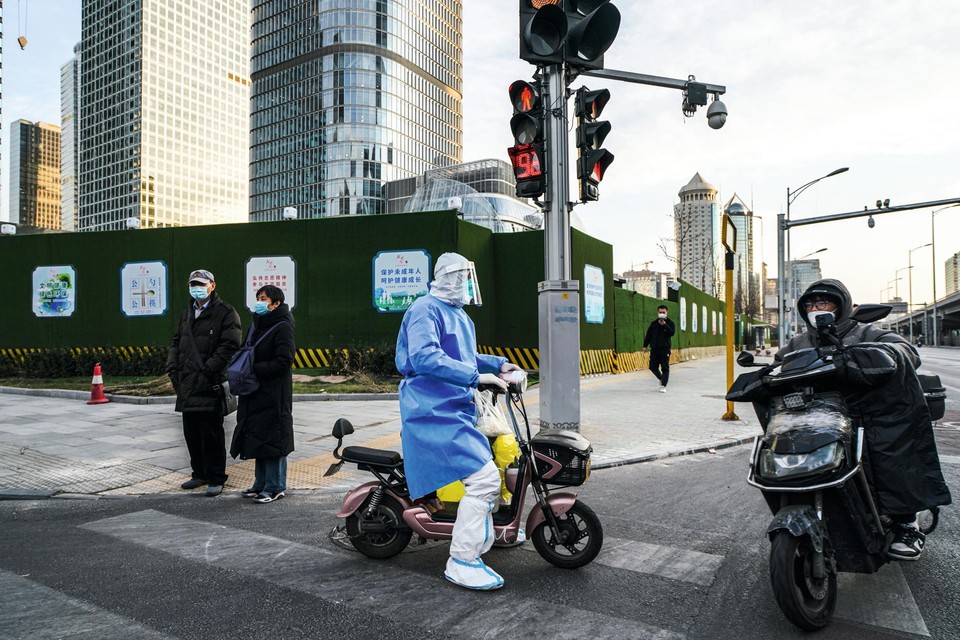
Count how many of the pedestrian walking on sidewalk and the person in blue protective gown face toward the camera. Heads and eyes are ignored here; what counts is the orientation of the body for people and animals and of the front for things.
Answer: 1

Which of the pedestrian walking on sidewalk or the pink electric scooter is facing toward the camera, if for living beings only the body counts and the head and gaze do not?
the pedestrian walking on sidewalk

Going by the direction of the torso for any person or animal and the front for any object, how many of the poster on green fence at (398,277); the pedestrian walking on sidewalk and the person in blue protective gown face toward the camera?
2

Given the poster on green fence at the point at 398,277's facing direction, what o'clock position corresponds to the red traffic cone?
The red traffic cone is roughly at 2 o'clock from the poster on green fence.

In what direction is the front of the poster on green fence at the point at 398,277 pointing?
toward the camera

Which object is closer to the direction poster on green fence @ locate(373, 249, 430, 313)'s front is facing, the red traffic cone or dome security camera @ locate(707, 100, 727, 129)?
the dome security camera

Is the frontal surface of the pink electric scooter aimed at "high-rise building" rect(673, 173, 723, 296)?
no

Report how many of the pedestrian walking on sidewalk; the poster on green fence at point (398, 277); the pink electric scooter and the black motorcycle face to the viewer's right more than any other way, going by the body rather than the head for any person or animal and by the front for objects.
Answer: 1

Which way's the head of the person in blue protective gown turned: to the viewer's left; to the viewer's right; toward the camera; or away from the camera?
to the viewer's right

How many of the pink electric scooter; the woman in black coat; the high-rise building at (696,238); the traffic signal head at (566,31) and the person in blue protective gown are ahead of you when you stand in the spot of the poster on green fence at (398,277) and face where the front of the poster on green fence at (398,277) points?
4

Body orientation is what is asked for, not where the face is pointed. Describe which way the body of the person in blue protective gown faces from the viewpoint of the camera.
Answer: to the viewer's right

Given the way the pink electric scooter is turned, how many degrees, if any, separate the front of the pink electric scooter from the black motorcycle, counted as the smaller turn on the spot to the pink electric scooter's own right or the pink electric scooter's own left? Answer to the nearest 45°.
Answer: approximately 45° to the pink electric scooter's own right

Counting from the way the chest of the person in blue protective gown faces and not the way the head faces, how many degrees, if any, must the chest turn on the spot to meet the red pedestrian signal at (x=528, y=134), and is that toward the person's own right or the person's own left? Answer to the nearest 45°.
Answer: approximately 90° to the person's own left

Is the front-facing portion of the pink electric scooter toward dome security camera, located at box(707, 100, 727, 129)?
no

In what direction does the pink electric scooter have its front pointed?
to the viewer's right

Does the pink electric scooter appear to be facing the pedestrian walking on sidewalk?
no

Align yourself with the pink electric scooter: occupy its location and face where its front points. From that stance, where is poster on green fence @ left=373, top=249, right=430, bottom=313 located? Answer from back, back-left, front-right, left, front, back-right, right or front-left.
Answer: left

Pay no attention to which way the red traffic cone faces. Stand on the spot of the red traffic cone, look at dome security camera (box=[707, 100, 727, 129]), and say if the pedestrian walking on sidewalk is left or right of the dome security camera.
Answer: left

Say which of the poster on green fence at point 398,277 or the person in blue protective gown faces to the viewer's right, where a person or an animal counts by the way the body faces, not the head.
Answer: the person in blue protective gown

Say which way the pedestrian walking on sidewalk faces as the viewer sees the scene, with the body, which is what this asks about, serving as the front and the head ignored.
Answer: toward the camera

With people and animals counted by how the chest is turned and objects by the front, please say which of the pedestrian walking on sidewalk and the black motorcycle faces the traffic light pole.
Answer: the pedestrian walking on sidewalk

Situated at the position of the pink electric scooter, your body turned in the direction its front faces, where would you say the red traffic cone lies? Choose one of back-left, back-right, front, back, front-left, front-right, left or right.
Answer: back-left

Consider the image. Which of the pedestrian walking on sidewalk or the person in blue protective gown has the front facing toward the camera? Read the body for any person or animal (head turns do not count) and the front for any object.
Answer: the pedestrian walking on sidewalk
